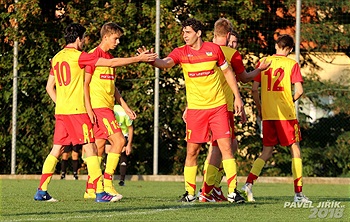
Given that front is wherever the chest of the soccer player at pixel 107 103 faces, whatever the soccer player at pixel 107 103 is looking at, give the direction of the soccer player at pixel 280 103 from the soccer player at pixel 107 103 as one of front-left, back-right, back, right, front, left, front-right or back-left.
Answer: front-left

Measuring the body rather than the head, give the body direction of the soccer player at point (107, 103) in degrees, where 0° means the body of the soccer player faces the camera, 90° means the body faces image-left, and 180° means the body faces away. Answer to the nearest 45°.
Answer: approximately 315°

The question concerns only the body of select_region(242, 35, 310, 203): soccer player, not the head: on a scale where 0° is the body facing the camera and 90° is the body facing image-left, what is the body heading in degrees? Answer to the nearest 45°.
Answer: approximately 225°

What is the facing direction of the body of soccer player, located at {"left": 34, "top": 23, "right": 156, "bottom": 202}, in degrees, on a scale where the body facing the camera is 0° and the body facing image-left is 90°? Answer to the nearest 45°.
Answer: approximately 225°

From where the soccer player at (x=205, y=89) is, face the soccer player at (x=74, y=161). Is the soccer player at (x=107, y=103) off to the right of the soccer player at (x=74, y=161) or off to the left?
left

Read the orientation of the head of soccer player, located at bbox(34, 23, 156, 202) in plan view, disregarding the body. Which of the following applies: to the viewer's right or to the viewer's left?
to the viewer's right

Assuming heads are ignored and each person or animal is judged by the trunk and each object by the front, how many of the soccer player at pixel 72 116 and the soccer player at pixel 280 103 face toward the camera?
0

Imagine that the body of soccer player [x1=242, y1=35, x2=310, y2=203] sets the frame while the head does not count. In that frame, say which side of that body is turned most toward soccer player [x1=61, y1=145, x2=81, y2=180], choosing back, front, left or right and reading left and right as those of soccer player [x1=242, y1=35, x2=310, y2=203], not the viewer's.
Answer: front

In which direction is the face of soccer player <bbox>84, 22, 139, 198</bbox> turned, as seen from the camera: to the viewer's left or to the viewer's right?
to the viewer's right
